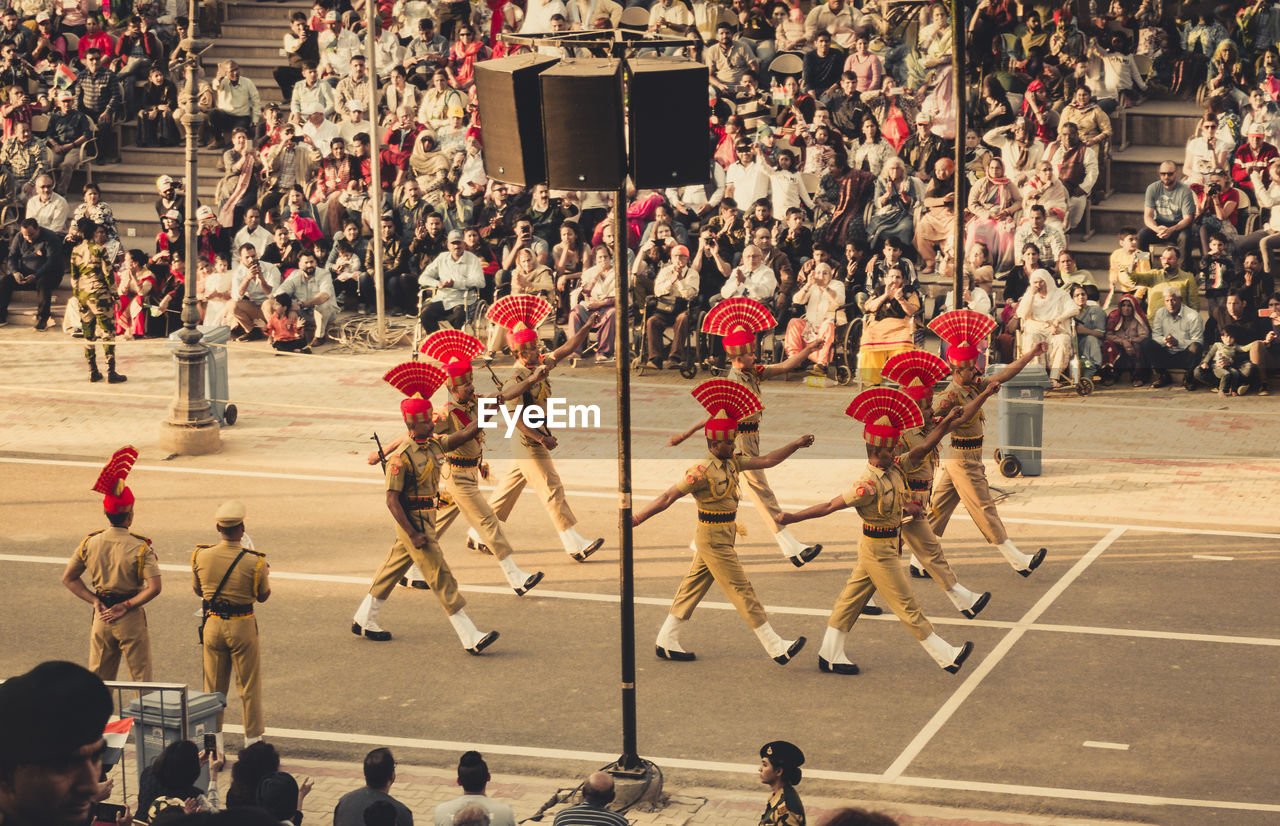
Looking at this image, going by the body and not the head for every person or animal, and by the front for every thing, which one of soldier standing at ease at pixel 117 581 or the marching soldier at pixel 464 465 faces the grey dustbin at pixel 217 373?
the soldier standing at ease

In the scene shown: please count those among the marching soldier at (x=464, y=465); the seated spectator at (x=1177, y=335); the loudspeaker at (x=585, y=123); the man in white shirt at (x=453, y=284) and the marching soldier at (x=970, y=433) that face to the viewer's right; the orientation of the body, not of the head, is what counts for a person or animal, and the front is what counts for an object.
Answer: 2

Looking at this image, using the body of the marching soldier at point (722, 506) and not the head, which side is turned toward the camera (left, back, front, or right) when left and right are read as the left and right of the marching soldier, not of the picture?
right

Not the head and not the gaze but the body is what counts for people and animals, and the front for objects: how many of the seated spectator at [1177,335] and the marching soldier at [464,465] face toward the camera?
1
